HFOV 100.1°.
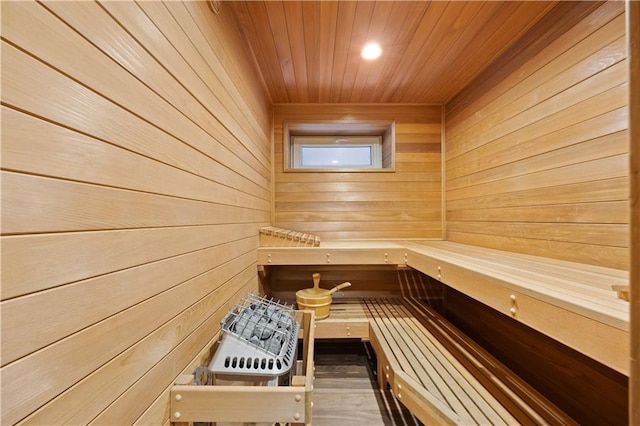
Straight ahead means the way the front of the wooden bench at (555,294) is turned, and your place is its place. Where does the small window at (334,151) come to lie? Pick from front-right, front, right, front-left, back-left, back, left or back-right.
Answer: right

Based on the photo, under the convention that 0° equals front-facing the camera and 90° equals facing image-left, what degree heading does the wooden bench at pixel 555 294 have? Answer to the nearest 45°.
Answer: approximately 45°
